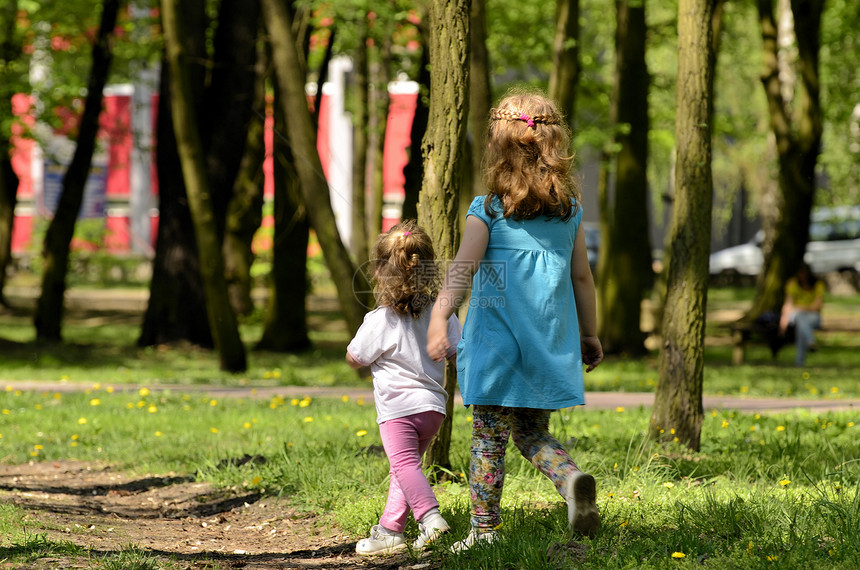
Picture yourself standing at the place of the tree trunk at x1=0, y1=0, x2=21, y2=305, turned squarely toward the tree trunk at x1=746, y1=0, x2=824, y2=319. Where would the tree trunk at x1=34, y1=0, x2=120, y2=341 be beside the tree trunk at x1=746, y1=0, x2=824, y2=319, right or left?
right

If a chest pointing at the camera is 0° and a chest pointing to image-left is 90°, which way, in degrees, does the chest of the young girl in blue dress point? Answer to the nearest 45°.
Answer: approximately 180°

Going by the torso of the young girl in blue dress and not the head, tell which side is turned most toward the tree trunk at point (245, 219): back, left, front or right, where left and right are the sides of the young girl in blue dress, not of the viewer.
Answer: front

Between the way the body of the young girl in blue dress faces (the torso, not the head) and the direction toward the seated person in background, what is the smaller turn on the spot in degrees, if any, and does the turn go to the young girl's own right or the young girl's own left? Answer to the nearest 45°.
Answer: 0° — they already face them

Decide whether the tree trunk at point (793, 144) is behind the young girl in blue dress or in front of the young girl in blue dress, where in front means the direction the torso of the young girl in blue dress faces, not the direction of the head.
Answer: in front

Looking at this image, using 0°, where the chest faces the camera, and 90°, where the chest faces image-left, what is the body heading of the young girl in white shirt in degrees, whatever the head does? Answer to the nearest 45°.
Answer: approximately 135°

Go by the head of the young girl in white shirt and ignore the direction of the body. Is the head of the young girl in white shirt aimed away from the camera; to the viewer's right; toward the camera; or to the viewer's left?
away from the camera

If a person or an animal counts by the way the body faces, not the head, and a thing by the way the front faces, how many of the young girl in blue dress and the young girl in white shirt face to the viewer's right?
0

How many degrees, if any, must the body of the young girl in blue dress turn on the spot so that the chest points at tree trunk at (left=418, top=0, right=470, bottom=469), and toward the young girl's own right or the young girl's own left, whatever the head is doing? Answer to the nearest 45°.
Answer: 0° — they already face it

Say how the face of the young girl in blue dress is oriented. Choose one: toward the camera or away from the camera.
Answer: away from the camera

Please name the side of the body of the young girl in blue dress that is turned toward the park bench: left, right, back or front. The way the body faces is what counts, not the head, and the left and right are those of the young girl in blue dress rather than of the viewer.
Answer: front

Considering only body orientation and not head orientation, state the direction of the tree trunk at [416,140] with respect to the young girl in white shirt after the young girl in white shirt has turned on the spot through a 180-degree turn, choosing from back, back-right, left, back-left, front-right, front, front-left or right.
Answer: back-left
